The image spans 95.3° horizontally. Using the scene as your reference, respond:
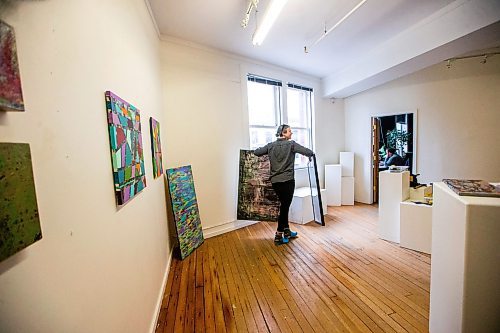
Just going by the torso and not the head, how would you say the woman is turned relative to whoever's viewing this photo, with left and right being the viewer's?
facing away from the viewer and to the right of the viewer

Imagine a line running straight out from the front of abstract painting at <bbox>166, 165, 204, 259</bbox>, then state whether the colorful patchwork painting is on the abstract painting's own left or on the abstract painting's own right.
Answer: on the abstract painting's own right

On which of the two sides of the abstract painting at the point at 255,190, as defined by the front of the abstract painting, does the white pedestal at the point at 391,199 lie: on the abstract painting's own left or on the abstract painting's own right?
on the abstract painting's own left

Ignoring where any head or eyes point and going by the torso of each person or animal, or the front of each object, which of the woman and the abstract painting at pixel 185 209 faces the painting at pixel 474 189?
the abstract painting

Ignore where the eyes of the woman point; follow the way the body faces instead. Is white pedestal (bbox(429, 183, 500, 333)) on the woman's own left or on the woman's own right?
on the woman's own right

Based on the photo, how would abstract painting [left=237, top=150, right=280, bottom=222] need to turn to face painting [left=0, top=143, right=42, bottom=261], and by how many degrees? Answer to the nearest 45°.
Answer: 0° — it already faces it

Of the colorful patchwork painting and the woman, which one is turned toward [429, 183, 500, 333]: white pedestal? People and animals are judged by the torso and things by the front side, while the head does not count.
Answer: the colorful patchwork painting

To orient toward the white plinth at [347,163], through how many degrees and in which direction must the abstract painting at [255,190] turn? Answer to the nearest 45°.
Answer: approximately 135° to its left

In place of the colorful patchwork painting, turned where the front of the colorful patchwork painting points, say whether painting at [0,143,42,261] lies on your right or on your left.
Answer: on your right

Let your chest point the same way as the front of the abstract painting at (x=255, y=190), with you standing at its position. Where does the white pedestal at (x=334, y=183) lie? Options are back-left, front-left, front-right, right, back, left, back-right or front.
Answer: back-left
